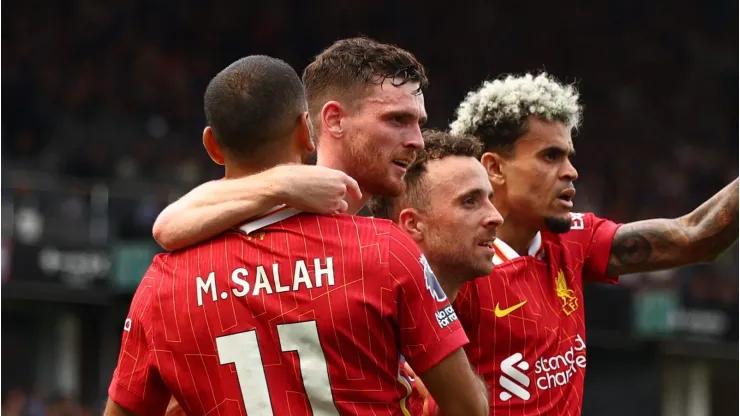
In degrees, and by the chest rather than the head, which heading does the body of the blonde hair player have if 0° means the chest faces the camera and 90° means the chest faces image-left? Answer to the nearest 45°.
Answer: approximately 315°

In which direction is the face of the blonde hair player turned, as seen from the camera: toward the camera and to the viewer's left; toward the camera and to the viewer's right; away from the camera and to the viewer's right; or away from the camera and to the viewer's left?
toward the camera and to the viewer's right
